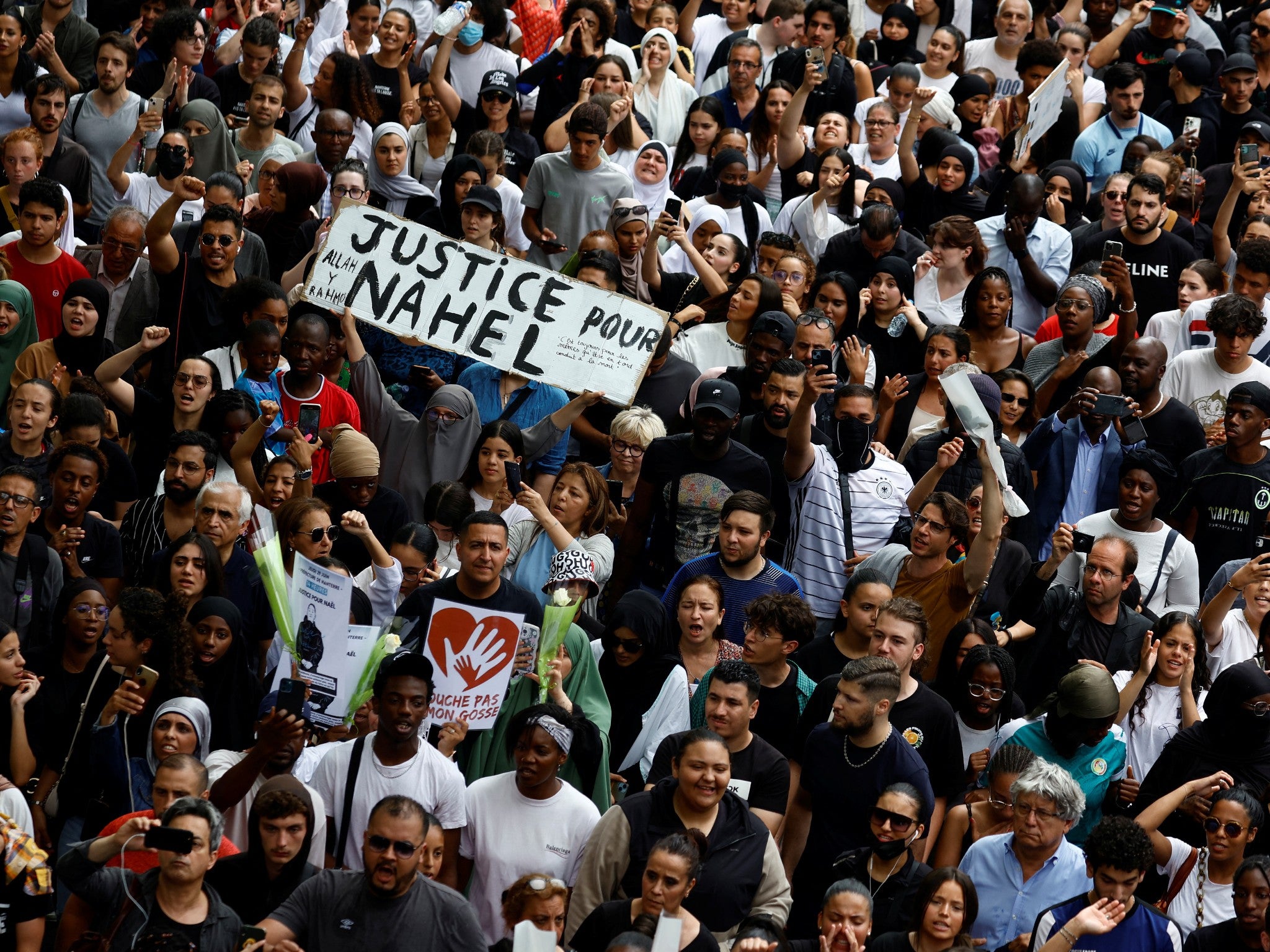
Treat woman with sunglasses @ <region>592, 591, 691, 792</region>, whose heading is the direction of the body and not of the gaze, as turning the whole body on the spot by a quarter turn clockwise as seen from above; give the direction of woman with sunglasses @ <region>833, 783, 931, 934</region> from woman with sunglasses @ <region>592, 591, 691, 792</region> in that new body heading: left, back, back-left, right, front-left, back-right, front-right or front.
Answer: back

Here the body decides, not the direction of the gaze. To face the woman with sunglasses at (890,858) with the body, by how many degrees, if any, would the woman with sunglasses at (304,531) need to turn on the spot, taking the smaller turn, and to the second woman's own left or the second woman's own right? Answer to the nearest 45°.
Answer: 0° — they already face them

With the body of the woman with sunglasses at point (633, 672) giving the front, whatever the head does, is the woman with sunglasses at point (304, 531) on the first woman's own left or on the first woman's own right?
on the first woman's own right

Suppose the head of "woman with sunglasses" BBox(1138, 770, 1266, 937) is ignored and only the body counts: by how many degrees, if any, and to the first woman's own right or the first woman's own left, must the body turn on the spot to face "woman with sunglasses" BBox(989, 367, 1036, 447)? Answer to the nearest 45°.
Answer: approximately 135° to the first woman's own right

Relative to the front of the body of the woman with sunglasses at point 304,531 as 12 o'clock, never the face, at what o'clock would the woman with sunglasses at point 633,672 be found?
the woman with sunglasses at point 633,672 is roughly at 11 o'clock from the woman with sunglasses at point 304,531.

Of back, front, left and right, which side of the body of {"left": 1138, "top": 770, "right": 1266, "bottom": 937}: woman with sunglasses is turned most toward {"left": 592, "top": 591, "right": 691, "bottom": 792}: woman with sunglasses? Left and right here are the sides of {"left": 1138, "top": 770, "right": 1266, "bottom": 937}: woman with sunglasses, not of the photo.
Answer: right

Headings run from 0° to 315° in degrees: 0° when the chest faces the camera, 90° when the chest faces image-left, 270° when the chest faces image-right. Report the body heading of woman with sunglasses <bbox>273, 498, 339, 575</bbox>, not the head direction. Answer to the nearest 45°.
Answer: approximately 315°
